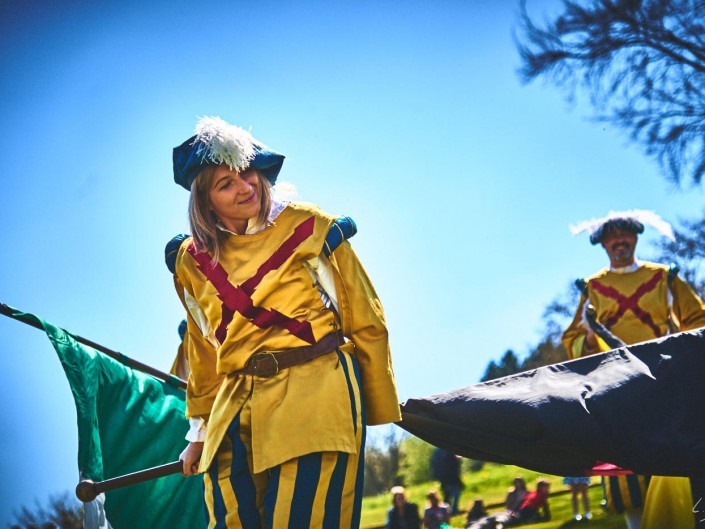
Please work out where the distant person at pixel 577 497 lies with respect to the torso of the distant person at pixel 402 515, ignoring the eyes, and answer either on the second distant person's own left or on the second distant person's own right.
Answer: on the second distant person's own left

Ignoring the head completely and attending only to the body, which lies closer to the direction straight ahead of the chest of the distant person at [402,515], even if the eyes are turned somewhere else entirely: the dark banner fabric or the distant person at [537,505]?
the dark banner fabric

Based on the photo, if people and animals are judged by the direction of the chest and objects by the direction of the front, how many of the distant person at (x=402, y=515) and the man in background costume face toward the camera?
2

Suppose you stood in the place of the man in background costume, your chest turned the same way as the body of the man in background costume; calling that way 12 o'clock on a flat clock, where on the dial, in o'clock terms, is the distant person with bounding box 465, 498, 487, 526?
The distant person is roughly at 6 o'clock from the man in background costume.

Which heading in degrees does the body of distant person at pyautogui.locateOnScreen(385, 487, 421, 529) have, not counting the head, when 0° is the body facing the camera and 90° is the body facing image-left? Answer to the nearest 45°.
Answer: approximately 0°

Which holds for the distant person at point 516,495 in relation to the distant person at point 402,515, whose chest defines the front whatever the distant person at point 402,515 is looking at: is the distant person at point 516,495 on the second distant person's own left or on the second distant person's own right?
on the second distant person's own left

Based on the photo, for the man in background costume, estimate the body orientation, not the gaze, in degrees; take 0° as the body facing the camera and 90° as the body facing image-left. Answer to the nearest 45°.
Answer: approximately 0°
